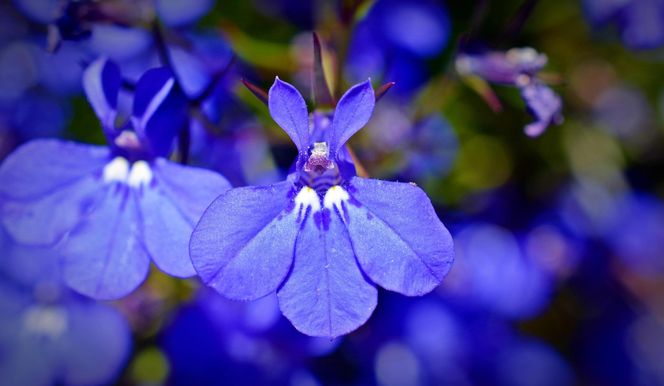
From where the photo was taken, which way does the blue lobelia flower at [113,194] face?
toward the camera

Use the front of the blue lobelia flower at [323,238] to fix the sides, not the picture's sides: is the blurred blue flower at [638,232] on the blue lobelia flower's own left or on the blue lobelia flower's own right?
on the blue lobelia flower's own left

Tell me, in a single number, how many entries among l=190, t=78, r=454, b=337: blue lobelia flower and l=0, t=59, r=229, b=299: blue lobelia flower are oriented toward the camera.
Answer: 2

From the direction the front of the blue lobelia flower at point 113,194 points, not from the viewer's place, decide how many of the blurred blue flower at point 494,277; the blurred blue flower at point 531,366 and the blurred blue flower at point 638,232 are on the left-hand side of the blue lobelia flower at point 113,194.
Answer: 3

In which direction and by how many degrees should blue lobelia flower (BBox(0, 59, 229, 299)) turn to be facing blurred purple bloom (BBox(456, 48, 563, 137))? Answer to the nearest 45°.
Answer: approximately 90° to its left

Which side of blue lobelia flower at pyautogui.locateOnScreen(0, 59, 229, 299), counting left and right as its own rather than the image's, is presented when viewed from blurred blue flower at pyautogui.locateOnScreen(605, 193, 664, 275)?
left

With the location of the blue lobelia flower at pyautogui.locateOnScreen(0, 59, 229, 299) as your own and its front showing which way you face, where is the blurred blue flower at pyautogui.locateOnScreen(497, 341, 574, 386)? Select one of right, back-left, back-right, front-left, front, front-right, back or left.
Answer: left

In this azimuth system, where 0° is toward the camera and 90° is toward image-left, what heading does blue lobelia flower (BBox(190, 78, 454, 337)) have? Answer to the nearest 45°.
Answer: approximately 0°

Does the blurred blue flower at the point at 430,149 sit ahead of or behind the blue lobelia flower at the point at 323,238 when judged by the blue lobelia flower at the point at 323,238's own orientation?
behind

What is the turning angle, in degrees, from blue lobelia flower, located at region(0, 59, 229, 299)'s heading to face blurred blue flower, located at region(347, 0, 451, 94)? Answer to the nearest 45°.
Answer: approximately 135° to its left

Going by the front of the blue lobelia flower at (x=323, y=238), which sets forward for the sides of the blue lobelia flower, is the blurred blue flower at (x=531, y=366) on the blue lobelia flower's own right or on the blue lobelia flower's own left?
on the blue lobelia flower's own left

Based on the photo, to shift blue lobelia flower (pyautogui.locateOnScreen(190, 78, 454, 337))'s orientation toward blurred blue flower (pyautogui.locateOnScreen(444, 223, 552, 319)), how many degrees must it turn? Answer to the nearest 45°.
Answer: approximately 135° to its left
